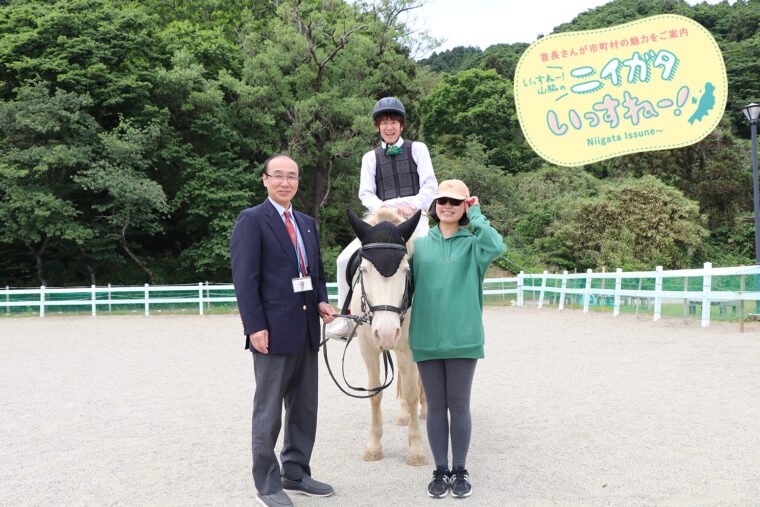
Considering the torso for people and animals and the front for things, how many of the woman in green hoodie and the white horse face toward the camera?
2

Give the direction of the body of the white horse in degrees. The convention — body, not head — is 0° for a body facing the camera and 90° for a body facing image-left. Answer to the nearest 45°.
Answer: approximately 0°

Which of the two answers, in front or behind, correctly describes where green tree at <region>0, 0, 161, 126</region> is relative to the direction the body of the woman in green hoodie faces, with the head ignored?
behind

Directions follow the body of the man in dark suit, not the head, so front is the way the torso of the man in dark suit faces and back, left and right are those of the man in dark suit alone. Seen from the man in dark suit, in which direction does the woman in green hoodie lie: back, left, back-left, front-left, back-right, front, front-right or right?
front-left
